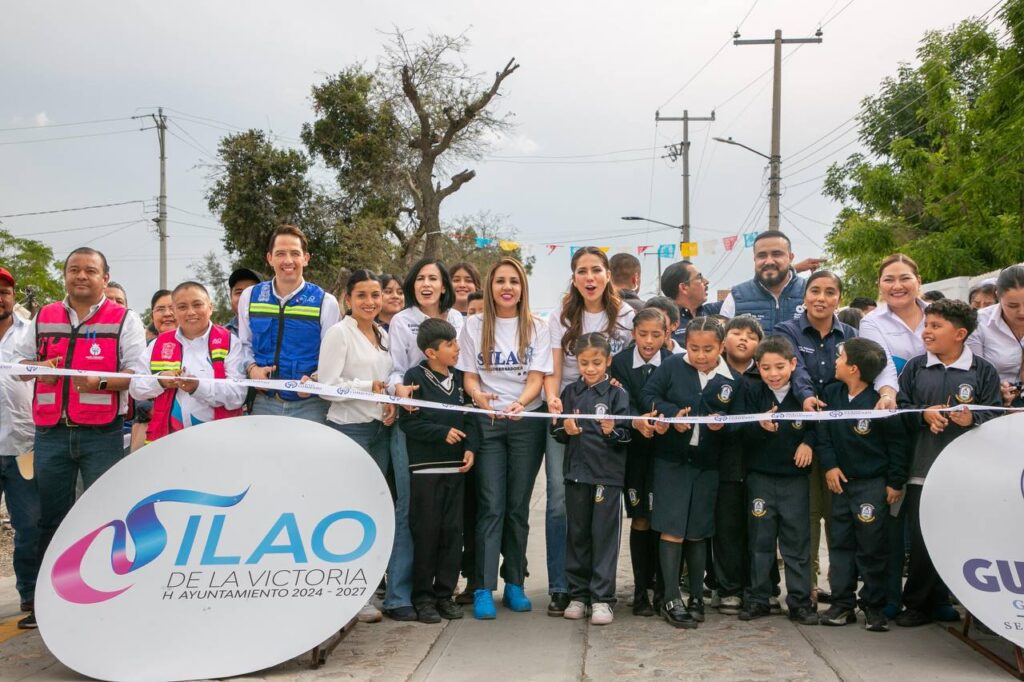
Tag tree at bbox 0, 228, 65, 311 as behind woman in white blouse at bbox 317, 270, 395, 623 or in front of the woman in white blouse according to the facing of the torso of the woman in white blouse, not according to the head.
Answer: behind

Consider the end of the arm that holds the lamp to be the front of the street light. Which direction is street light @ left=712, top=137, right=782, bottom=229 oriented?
to the viewer's left

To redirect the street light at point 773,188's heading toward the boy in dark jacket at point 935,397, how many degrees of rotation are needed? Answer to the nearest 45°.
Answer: approximately 90° to its left

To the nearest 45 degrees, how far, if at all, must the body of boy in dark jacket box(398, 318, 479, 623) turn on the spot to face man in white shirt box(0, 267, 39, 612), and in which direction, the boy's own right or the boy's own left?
approximately 135° to the boy's own right

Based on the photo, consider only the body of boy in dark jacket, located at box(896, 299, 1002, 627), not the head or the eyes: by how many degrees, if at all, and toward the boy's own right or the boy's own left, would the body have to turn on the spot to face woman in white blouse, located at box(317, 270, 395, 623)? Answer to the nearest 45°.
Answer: approximately 45° to the boy's own right

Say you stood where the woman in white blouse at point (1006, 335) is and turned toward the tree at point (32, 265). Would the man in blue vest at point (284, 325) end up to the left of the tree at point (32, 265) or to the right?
left

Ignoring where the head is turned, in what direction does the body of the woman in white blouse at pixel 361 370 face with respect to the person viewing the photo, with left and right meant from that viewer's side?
facing the viewer and to the right of the viewer

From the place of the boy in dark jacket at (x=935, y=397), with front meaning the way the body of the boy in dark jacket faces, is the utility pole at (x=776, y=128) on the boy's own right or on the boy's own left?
on the boy's own right

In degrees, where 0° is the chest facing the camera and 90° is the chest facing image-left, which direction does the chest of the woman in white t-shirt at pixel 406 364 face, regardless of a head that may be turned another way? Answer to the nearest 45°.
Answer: approximately 0°

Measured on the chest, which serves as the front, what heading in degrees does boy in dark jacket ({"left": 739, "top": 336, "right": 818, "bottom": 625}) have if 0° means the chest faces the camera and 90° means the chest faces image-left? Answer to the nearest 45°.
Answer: approximately 0°

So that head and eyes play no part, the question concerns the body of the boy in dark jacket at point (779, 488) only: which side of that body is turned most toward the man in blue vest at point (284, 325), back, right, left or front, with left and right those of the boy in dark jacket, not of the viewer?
right

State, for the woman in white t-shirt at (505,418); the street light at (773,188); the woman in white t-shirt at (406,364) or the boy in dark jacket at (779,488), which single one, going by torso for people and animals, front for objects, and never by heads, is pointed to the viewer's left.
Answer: the street light

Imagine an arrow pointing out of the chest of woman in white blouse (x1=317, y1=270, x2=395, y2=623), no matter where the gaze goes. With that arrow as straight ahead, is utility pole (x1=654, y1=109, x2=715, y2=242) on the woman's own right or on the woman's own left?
on the woman's own left
